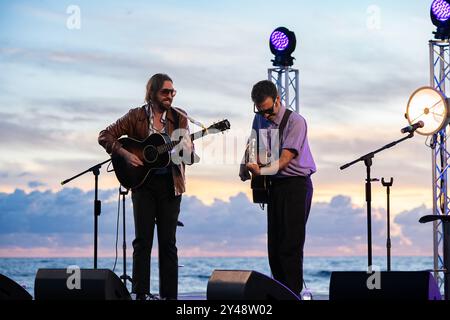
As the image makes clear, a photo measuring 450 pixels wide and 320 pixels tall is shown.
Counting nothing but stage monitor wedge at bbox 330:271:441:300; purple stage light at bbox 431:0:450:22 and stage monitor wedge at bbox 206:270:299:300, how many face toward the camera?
1

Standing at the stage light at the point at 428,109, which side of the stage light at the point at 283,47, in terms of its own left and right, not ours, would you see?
left

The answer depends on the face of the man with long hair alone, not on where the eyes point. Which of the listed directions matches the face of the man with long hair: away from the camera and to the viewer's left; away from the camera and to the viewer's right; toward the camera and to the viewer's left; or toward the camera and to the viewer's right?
toward the camera and to the viewer's right

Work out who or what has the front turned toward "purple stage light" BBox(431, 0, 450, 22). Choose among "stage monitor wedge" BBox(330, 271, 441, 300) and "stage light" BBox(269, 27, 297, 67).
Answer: the stage monitor wedge

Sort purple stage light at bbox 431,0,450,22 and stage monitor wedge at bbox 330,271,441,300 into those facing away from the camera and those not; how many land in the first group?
1

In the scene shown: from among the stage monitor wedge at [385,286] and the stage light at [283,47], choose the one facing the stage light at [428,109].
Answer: the stage monitor wedge

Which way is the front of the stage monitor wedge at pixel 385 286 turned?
away from the camera

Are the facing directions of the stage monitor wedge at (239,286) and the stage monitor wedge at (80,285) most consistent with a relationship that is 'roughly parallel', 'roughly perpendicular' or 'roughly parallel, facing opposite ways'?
roughly parallel

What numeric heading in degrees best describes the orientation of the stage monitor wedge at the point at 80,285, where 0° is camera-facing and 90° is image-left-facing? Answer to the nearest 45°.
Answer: approximately 225°

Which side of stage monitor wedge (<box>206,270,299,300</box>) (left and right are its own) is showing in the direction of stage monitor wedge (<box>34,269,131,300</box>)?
left

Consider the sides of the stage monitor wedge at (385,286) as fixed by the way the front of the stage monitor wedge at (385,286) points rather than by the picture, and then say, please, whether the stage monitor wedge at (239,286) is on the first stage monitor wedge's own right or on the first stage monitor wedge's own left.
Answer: on the first stage monitor wedge's own left

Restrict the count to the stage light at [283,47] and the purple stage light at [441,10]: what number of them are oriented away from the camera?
0

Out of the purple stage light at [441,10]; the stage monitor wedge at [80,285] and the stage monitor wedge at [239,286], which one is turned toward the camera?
the purple stage light

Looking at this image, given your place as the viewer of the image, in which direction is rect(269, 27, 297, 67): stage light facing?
facing the viewer and to the left of the viewer

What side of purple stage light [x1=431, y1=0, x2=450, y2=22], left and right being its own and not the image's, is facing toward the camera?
front

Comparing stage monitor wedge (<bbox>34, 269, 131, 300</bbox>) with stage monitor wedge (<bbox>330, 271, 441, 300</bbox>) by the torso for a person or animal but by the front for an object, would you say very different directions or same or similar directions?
same or similar directions

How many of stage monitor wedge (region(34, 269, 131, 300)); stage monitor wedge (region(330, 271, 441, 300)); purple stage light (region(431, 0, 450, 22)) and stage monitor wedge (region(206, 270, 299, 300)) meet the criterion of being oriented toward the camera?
1

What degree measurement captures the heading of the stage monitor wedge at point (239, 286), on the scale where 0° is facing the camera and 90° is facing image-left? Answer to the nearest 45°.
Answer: approximately 225°
